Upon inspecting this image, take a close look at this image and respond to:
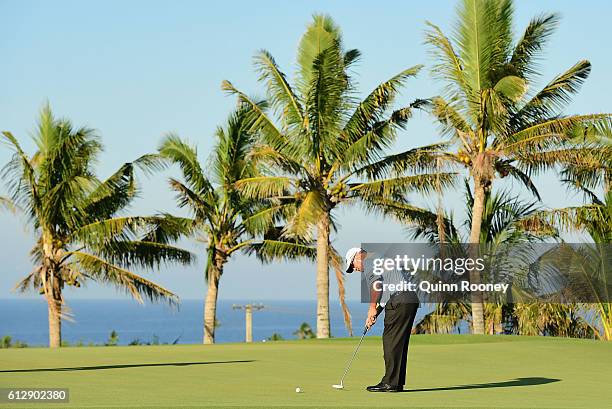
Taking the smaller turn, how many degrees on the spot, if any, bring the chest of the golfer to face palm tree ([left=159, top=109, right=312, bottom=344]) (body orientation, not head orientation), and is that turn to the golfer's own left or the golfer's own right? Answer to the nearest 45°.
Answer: approximately 90° to the golfer's own right

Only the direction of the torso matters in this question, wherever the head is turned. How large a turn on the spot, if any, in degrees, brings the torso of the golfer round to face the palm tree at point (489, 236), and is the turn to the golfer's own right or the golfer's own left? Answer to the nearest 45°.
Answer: approximately 90° to the golfer's own right

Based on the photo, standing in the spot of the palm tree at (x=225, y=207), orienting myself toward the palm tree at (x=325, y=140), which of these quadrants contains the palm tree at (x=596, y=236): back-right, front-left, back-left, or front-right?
front-left

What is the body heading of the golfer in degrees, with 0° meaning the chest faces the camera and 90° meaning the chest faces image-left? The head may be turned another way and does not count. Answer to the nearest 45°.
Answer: approximately 90°

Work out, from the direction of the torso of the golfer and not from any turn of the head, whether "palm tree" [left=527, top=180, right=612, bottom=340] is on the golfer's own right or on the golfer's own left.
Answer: on the golfer's own right

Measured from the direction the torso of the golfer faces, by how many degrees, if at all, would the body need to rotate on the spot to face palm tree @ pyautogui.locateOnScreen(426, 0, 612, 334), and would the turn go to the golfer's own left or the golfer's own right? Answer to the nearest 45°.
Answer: approximately 90° to the golfer's own right

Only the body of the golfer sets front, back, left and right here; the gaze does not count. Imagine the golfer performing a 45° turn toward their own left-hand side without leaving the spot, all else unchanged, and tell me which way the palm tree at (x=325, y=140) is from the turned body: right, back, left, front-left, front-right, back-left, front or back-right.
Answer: back-right

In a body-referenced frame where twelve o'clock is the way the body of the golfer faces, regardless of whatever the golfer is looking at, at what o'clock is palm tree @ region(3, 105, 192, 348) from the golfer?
The palm tree is roughly at 2 o'clock from the golfer.
